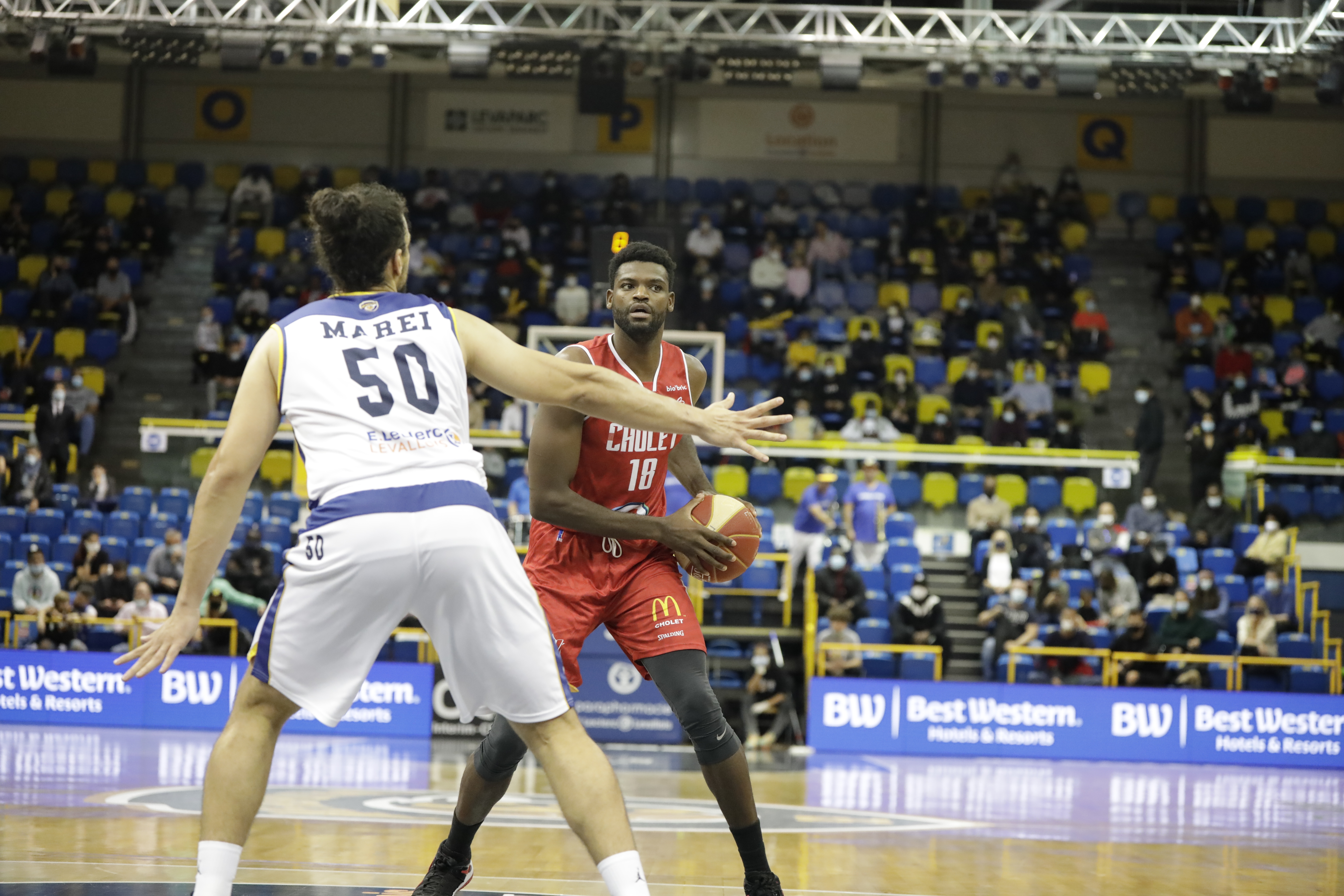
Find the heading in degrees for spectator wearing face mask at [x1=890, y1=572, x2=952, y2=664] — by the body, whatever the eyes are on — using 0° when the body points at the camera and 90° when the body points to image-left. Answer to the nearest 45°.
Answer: approximately 0°

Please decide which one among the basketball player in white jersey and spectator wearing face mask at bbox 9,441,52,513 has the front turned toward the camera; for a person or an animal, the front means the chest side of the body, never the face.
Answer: the spectator wearing face mask

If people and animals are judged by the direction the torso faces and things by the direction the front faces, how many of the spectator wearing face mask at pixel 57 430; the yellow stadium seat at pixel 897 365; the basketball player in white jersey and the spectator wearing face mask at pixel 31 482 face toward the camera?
3

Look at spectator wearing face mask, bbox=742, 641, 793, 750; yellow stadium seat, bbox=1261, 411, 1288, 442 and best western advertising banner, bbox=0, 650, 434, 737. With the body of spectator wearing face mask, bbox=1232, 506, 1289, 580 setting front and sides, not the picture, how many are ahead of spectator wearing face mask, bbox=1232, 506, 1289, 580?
2

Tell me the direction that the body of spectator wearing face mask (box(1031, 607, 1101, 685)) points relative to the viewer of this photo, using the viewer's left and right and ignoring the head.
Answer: facing the viewer

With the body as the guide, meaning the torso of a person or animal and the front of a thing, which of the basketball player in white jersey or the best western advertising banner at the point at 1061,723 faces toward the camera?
the best western advertising banner

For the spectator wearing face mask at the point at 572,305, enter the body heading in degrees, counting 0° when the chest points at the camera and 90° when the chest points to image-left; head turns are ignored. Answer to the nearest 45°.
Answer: approximately 0°

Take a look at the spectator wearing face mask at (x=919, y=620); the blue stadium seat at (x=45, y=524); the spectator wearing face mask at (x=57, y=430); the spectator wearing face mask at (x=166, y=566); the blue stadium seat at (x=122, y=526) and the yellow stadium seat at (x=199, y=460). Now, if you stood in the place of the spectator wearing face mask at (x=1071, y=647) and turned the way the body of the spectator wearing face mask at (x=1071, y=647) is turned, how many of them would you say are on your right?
6

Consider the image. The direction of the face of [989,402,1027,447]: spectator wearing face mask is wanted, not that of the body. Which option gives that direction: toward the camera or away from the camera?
toward the camera

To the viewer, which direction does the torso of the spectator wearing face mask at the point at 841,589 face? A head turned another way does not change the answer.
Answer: toward the camera

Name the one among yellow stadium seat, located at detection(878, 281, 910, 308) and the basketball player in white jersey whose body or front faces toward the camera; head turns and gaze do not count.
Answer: the yellow stadium seat

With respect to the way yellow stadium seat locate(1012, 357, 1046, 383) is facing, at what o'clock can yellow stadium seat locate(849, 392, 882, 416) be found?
yellow stadium seat locate(849, 392, 882, 416) is roughly at 2 o'clock from yellow stadium seat locate(1012, 357, 1046, 383).

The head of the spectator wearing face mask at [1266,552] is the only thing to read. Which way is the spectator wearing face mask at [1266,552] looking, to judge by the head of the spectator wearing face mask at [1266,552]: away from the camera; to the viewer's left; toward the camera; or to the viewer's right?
toward the camera

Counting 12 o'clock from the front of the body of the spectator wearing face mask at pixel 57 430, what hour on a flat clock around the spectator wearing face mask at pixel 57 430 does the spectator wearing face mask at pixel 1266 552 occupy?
the spectator wearing face mask at pixel 1266 552 is roughly at 10 o'clock from the spectator wearing face mask at pixel 57 430.

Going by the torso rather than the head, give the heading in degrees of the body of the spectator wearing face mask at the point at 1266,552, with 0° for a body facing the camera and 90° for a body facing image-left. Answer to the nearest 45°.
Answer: approximately 45°

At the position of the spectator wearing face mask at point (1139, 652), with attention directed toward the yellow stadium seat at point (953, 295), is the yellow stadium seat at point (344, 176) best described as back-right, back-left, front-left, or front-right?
front-left

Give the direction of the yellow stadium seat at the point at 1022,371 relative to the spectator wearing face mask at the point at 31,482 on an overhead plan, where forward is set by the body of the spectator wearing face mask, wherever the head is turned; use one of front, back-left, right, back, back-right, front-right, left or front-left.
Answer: left
